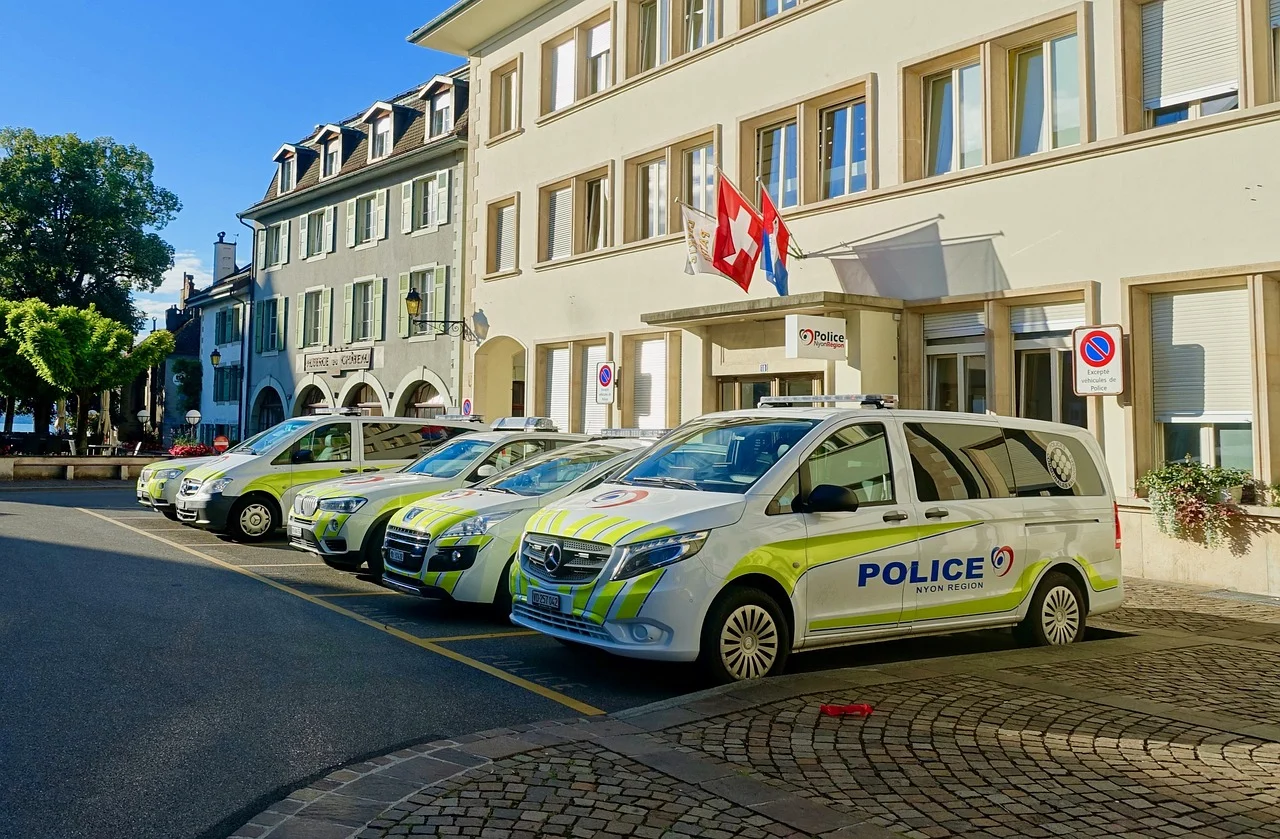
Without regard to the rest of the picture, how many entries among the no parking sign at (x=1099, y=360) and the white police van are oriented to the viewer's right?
0

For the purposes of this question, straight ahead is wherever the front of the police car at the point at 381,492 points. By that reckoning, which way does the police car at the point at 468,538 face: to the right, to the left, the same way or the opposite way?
the same way

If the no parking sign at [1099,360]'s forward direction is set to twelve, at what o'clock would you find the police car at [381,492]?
The police car is roughly at 2 o'clock from the no parking sign.

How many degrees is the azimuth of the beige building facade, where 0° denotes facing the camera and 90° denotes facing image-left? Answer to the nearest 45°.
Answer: approximately 45°

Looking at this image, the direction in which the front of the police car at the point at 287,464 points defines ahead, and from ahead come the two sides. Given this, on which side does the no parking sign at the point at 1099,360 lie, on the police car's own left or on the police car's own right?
on the police car's own left

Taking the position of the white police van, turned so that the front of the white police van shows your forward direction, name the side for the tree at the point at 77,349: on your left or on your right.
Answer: on your right

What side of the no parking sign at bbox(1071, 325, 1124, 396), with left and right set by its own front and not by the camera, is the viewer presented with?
front

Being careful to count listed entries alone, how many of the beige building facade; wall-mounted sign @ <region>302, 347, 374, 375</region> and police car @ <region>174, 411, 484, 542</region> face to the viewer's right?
0

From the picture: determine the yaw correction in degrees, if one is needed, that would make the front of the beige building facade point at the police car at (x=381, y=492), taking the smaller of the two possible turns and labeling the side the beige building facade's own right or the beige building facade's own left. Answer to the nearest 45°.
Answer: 0° — it already faces it

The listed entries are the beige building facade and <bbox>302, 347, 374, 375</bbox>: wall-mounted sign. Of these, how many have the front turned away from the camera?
0

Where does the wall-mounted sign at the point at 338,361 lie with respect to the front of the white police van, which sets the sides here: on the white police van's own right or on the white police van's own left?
on the white police van's own right

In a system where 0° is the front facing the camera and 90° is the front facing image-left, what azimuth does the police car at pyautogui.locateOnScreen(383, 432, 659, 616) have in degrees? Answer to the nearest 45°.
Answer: approximately 45°

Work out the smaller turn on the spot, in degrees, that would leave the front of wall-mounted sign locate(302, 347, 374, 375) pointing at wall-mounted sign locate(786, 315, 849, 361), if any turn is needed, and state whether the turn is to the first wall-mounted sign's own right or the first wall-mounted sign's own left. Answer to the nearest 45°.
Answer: approximately 45° to the first wall-mounted sign's own left

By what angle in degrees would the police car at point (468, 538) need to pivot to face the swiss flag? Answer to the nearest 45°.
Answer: approximately 180°

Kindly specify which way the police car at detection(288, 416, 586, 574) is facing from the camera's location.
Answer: facing the viewer and to the left of the viewer

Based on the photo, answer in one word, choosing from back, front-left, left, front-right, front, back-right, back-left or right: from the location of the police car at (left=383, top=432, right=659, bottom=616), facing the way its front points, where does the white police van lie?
left

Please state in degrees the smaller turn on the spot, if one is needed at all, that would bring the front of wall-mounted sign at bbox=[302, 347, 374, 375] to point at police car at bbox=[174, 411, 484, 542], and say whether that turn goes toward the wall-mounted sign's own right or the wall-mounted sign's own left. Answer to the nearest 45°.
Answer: approximately 45° to the wall-mounted sign's own left
